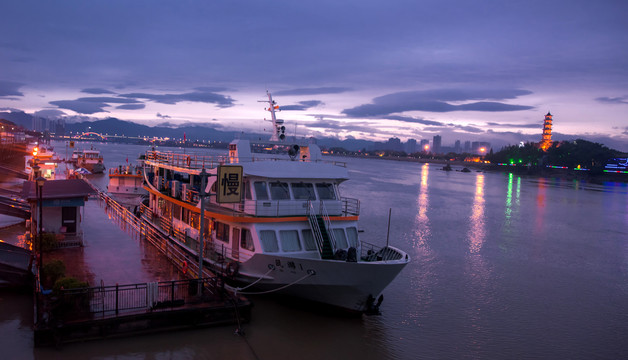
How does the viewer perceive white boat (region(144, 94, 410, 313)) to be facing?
facing the viewer and to the right of the viewer

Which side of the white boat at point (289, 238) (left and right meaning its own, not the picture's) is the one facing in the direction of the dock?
right
